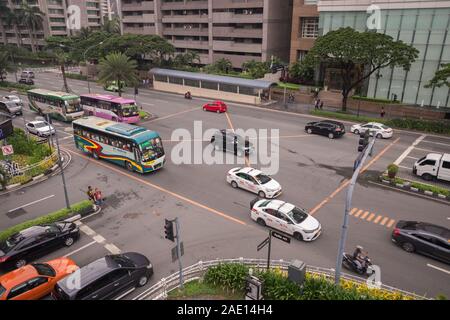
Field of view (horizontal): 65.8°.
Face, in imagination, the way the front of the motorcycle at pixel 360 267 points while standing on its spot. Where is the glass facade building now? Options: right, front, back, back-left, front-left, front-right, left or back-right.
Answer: back-left

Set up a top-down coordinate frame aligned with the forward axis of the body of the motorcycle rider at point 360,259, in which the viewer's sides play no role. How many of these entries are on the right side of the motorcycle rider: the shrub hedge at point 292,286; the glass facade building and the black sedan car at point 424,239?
1

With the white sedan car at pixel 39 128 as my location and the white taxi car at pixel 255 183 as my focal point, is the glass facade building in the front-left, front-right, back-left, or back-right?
front-left

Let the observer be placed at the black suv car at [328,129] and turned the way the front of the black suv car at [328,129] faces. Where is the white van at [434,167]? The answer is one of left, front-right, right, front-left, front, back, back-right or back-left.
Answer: back

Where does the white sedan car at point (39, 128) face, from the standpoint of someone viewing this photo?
facing the viewer and to the right of the viewer

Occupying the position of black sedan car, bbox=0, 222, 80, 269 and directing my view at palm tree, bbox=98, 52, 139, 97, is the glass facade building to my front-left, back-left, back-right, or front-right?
front-right

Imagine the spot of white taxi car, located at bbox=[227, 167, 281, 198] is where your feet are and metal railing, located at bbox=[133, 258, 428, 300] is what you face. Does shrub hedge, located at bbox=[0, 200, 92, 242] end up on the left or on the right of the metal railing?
right

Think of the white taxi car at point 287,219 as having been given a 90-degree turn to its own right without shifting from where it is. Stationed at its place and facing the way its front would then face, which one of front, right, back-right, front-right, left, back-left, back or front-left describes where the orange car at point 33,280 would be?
front

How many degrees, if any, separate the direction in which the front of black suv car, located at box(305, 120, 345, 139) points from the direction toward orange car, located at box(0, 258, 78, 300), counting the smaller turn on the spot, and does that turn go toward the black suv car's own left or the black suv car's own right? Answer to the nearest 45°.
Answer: approximately 90° to the black suv car's own left

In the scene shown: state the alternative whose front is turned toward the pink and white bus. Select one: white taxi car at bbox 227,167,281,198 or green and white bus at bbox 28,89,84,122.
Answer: the green and white bus

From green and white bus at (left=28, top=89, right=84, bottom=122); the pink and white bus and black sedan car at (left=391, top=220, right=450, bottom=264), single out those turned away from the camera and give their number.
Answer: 0
